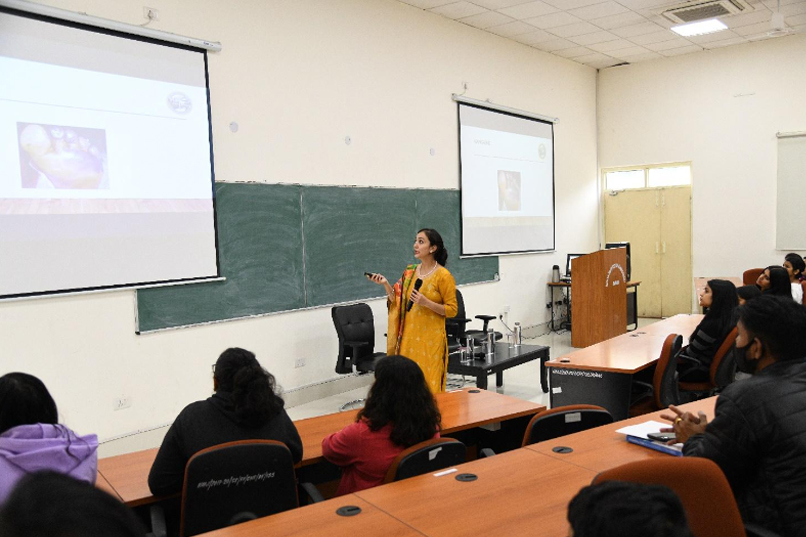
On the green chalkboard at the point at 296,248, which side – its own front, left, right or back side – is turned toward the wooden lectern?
left

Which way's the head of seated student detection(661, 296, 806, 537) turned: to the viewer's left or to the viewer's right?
to the viewer's left

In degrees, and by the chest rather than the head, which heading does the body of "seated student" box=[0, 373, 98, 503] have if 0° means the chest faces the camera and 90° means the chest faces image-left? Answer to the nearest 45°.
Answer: approximately 180°

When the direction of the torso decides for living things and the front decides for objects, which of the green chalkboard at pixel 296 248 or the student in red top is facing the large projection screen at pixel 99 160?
the student in red top

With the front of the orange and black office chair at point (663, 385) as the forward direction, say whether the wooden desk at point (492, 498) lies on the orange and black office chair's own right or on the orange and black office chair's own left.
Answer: on the orange and black office chair's own left

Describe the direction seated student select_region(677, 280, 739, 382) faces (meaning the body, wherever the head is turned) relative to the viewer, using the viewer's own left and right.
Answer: facing to the left of the viewer

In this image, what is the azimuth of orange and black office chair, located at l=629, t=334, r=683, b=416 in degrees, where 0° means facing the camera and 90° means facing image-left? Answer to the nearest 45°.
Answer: approximately 90°

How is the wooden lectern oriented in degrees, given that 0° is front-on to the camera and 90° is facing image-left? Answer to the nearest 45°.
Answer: approximately 315°

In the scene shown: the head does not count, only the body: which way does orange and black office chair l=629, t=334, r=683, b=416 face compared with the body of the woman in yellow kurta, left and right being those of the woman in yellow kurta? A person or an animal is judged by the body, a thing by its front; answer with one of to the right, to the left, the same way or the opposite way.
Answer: to the right

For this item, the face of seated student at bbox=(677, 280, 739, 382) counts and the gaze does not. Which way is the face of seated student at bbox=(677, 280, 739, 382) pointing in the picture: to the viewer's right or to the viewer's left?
to the viewer's left

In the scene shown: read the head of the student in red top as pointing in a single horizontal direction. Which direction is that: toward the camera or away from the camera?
away from the camera
